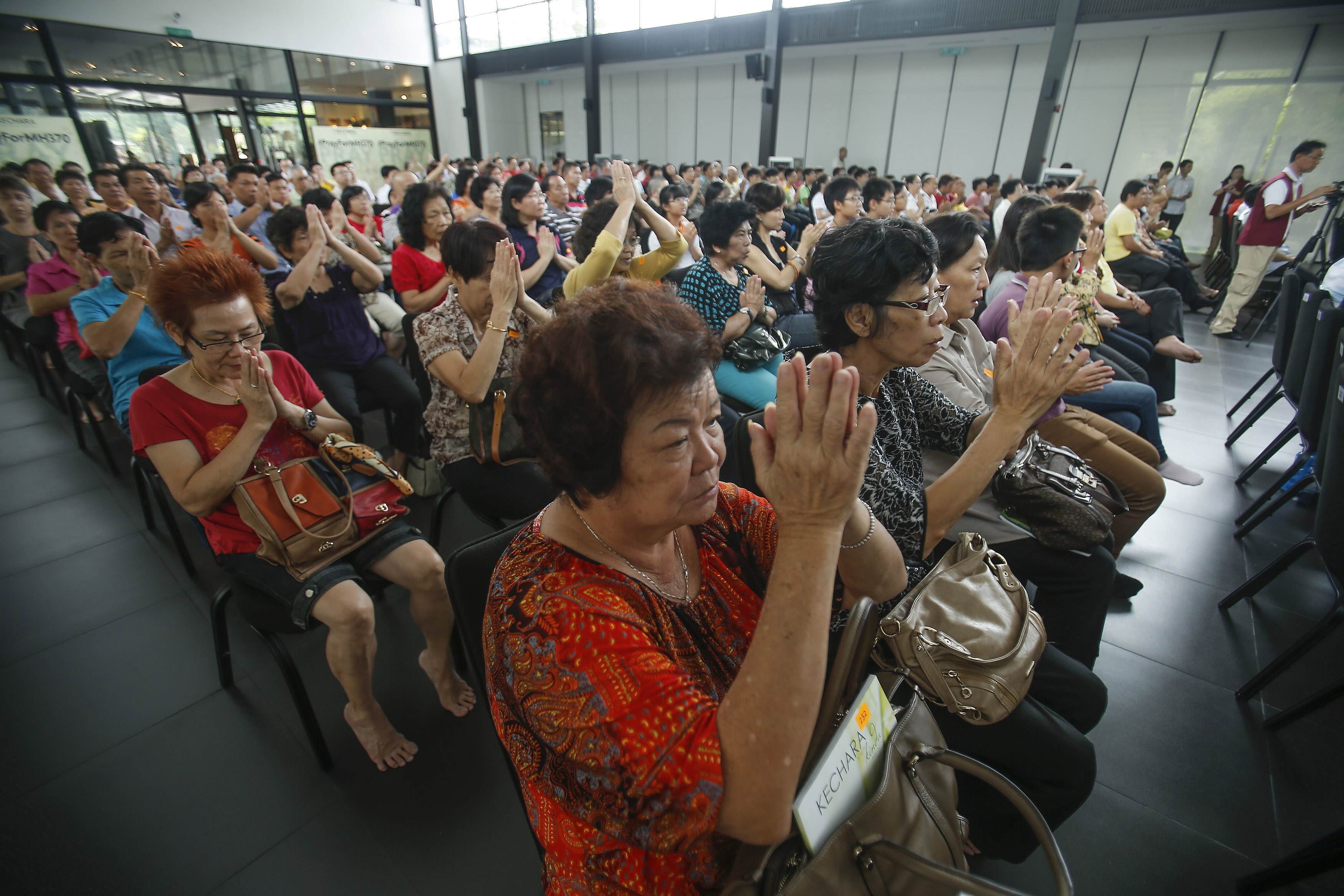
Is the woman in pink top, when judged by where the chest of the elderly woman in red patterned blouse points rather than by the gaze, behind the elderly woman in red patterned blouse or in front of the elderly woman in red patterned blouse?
behind

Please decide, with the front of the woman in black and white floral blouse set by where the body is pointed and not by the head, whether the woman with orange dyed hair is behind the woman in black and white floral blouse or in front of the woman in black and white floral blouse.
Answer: behind

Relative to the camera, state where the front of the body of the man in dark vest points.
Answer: to the viewer's right

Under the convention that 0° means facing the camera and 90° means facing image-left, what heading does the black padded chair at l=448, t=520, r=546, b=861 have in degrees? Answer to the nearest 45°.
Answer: approximately 315°

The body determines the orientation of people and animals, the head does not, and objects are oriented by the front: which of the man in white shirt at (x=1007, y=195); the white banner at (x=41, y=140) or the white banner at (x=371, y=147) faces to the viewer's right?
the man in white shirt

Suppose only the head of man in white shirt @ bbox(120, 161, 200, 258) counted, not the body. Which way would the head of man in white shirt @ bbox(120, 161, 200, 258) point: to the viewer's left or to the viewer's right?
to the viewer's right

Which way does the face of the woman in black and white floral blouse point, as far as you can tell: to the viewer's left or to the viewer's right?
to the viewer's right

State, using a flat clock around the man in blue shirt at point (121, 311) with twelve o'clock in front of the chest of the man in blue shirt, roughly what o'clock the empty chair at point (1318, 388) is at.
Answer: The empty chair is roughly at 12 o'clock from the man in blue shirt.

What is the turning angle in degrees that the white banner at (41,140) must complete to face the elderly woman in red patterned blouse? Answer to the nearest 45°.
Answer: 0° — it already faces them
